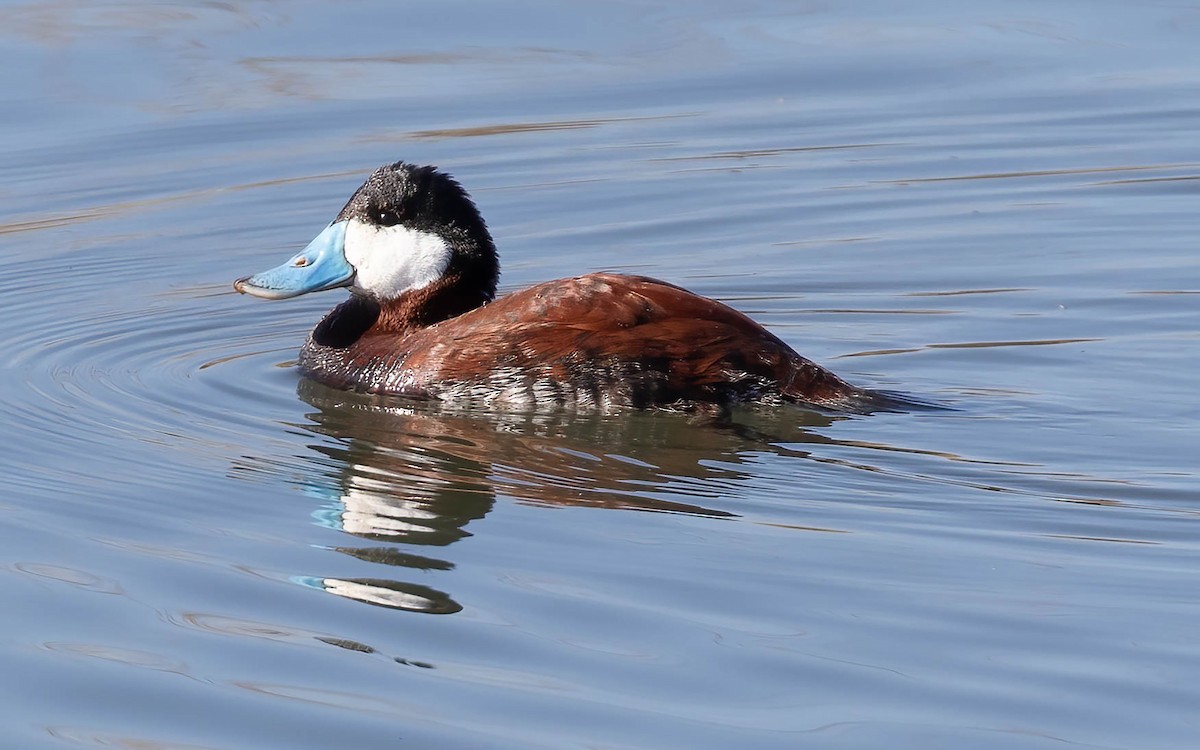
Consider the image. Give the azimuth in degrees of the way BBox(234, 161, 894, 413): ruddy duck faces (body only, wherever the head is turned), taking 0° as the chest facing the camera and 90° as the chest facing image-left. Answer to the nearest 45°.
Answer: approximately 90°
